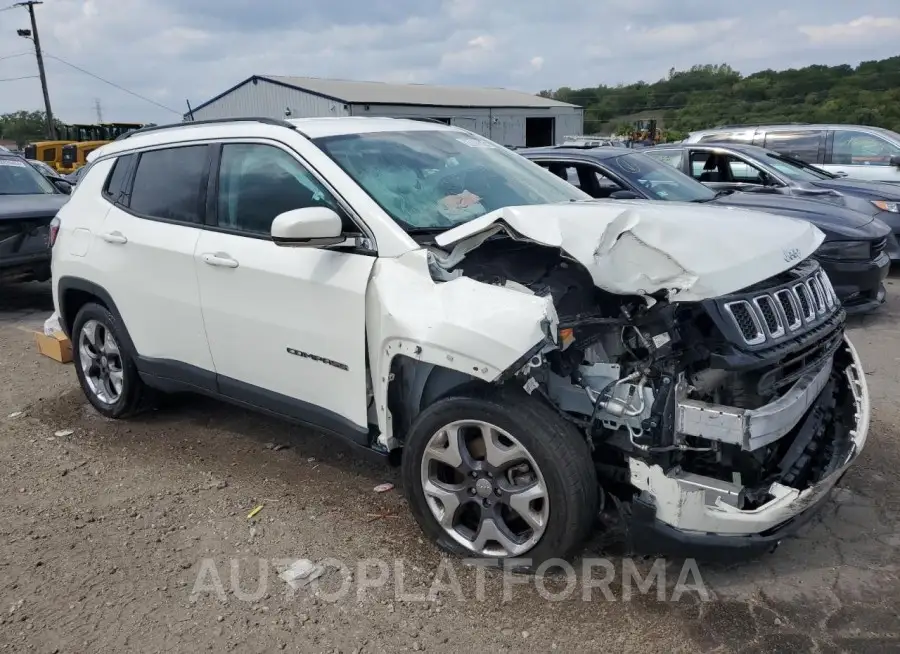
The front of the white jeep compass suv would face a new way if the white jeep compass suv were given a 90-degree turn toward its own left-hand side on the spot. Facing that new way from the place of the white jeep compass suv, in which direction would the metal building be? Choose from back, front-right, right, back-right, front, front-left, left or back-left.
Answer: front-left

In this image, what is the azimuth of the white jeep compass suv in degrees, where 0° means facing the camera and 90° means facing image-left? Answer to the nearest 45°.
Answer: approximately 315°

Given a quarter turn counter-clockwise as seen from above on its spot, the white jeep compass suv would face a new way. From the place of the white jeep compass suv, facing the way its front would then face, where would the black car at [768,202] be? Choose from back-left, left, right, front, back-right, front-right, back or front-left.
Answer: front

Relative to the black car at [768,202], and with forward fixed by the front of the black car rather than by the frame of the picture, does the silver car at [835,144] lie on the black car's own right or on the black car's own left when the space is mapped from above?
on the black car's own left

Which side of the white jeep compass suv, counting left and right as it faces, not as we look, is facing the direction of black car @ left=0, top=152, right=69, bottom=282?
back

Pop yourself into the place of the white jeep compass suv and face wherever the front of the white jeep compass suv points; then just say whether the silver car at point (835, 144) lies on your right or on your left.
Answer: on your left

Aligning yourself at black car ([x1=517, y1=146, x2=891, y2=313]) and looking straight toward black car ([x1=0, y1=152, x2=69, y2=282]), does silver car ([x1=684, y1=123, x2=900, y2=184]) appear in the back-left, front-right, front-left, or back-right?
back-right

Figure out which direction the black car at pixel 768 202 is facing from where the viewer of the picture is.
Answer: facing the viewer and to the right of the viewer
